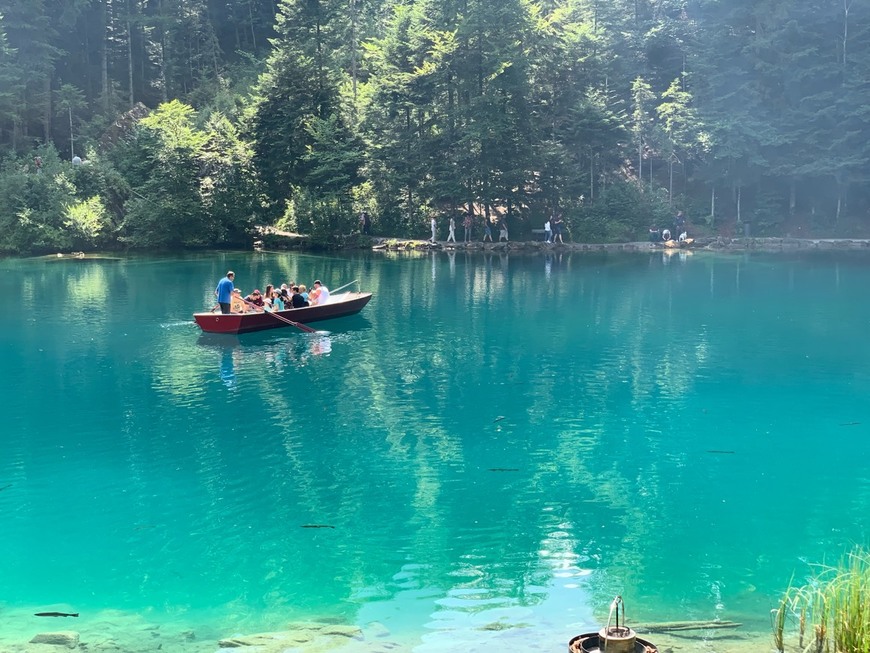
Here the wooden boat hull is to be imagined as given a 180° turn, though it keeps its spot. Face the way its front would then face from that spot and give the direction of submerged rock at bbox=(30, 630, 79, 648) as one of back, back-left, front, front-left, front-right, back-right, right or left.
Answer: front-left

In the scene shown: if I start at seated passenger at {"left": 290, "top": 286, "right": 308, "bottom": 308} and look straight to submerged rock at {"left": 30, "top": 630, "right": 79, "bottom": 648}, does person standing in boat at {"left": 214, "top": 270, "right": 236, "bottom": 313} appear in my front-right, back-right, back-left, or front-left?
front-right

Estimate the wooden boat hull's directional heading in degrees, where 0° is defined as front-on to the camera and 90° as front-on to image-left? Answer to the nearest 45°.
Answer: approximately 225°

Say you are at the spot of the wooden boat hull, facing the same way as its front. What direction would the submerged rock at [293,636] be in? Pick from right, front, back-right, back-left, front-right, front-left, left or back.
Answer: back-right

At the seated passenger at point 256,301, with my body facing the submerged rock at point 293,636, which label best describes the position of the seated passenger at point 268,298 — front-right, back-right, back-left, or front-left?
back-left
